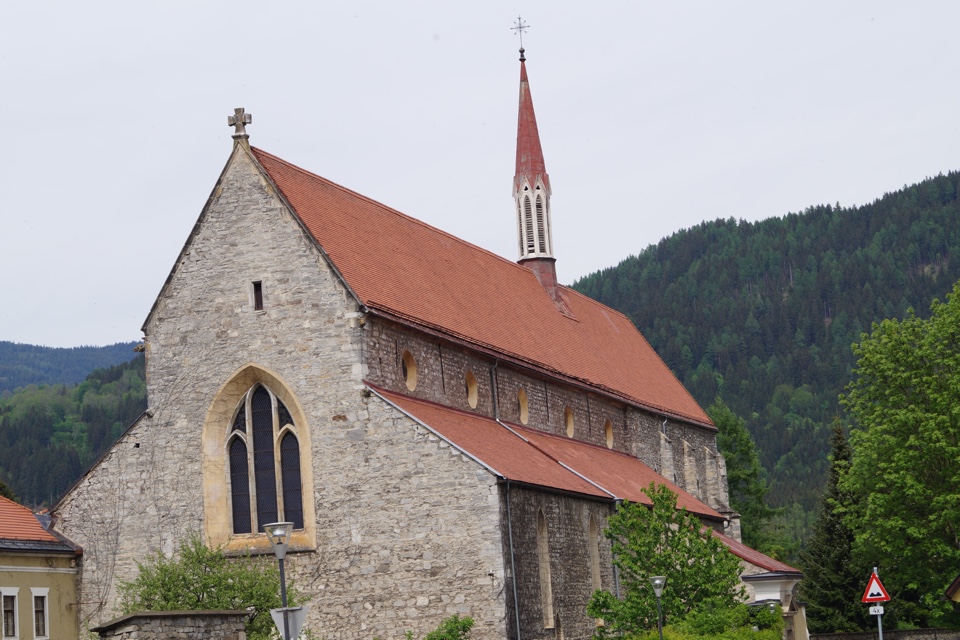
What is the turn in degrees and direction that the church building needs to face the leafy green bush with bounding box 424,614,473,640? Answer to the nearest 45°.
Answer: approximately 90° to its left

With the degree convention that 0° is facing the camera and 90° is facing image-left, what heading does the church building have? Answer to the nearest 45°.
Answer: approximately 45°

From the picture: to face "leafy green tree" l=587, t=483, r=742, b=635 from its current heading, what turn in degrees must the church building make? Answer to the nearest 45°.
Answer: approximately 135° to its left

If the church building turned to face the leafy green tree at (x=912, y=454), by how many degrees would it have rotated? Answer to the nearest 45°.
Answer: approximately 180°

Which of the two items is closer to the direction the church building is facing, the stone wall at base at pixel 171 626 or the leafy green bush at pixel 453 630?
the stone wall at base

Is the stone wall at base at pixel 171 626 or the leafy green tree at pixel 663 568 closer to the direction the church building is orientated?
the stone wall at base

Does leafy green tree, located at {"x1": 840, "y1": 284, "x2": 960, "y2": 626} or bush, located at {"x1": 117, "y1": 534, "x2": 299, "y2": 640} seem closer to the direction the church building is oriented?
the bush
